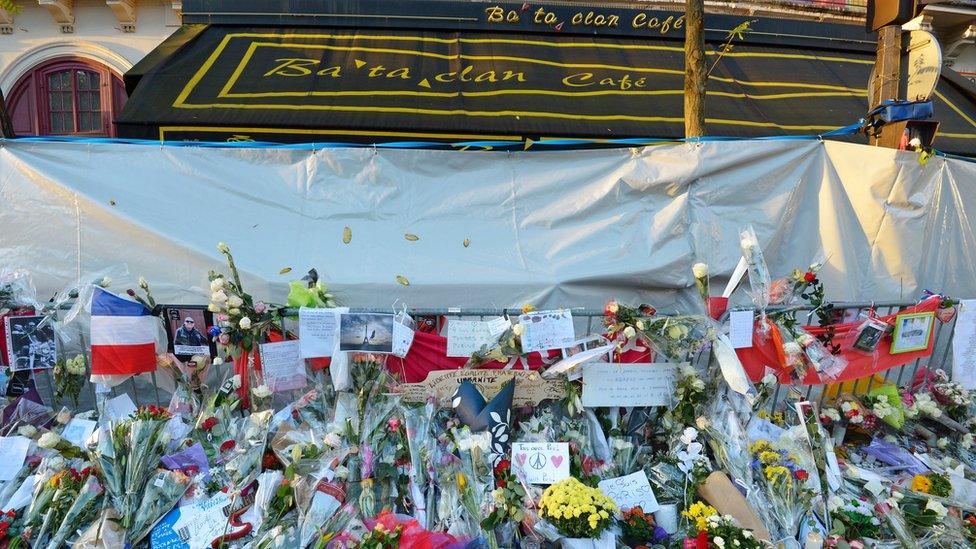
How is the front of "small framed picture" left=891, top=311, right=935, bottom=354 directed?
toward the camera

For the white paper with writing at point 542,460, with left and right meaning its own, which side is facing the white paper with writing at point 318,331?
right

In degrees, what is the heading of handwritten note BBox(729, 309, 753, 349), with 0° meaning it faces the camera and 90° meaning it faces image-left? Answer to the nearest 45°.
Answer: approximately 0°

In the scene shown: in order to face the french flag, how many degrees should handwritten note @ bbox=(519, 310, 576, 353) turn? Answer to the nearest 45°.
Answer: approximately 90° to its right

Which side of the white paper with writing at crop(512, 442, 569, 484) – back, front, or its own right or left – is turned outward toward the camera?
front

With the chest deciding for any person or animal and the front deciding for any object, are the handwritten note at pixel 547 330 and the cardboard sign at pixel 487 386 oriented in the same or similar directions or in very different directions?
same or similar directions

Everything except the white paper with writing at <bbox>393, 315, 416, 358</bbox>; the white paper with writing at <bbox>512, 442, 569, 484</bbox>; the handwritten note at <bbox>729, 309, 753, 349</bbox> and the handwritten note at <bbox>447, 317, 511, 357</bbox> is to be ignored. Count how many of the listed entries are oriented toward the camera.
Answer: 4

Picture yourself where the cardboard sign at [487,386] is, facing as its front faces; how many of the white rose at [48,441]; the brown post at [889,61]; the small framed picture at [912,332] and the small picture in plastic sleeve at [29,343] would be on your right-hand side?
2

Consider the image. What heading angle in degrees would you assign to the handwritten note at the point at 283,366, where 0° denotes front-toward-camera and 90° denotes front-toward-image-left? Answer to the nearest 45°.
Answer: approximately 0°

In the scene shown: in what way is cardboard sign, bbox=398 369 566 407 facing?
toward the camera
